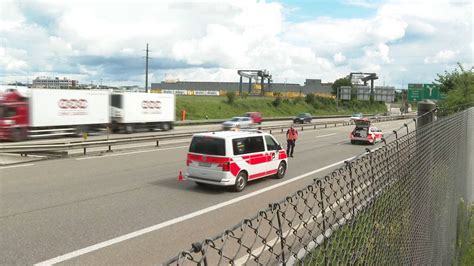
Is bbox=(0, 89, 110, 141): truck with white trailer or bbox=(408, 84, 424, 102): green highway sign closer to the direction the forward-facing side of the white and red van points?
the green highway sign

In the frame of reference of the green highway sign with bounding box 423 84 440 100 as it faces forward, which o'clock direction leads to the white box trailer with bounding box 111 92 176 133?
The white box trailer is roughly at 2 o'clock from the green highway sign.

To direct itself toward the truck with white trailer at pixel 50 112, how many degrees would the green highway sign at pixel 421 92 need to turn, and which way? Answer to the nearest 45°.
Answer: approximately 45° to its right

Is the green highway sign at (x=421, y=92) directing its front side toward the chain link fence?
yes

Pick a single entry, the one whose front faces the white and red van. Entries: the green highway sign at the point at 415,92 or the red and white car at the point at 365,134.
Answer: the green highway sign

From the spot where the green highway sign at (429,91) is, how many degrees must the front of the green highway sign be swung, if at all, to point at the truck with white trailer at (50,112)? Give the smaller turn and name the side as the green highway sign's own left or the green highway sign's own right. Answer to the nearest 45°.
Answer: approximately 45° to the green highway sign's own right

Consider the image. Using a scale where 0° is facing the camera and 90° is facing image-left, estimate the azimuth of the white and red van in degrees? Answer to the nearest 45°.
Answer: approximately 225°
